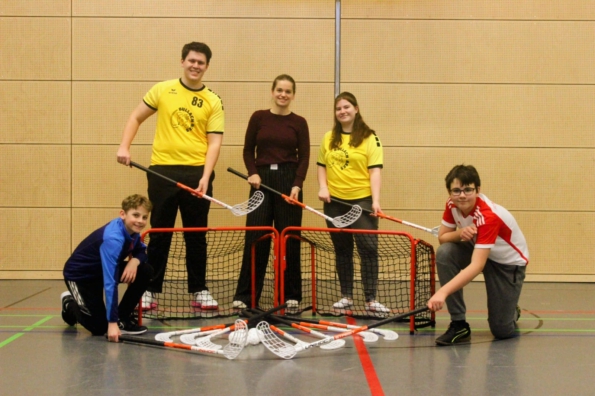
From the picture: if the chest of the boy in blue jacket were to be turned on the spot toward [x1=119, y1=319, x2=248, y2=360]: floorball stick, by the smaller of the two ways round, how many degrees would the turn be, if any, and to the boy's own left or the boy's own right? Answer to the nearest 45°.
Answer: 0° — they already face it

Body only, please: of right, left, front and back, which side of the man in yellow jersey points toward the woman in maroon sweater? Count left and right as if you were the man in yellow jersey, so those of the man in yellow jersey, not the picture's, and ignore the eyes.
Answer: left

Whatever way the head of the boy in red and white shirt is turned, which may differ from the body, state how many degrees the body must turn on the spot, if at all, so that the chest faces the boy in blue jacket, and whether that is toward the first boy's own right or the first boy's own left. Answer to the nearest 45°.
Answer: approximately 45° to the first boy's own right

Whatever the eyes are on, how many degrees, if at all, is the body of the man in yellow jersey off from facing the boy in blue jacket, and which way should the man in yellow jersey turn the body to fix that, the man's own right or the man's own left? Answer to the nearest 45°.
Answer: approximately 45° to the man's own right

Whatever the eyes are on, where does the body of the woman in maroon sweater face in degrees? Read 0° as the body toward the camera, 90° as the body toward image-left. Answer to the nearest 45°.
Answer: approximately 0°

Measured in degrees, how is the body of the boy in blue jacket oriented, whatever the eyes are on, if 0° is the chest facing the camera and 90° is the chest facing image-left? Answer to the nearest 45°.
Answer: approximately 315°

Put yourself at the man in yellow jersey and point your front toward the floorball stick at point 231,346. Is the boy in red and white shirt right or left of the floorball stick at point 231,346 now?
left

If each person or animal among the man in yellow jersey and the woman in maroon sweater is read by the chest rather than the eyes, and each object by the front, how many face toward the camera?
2
